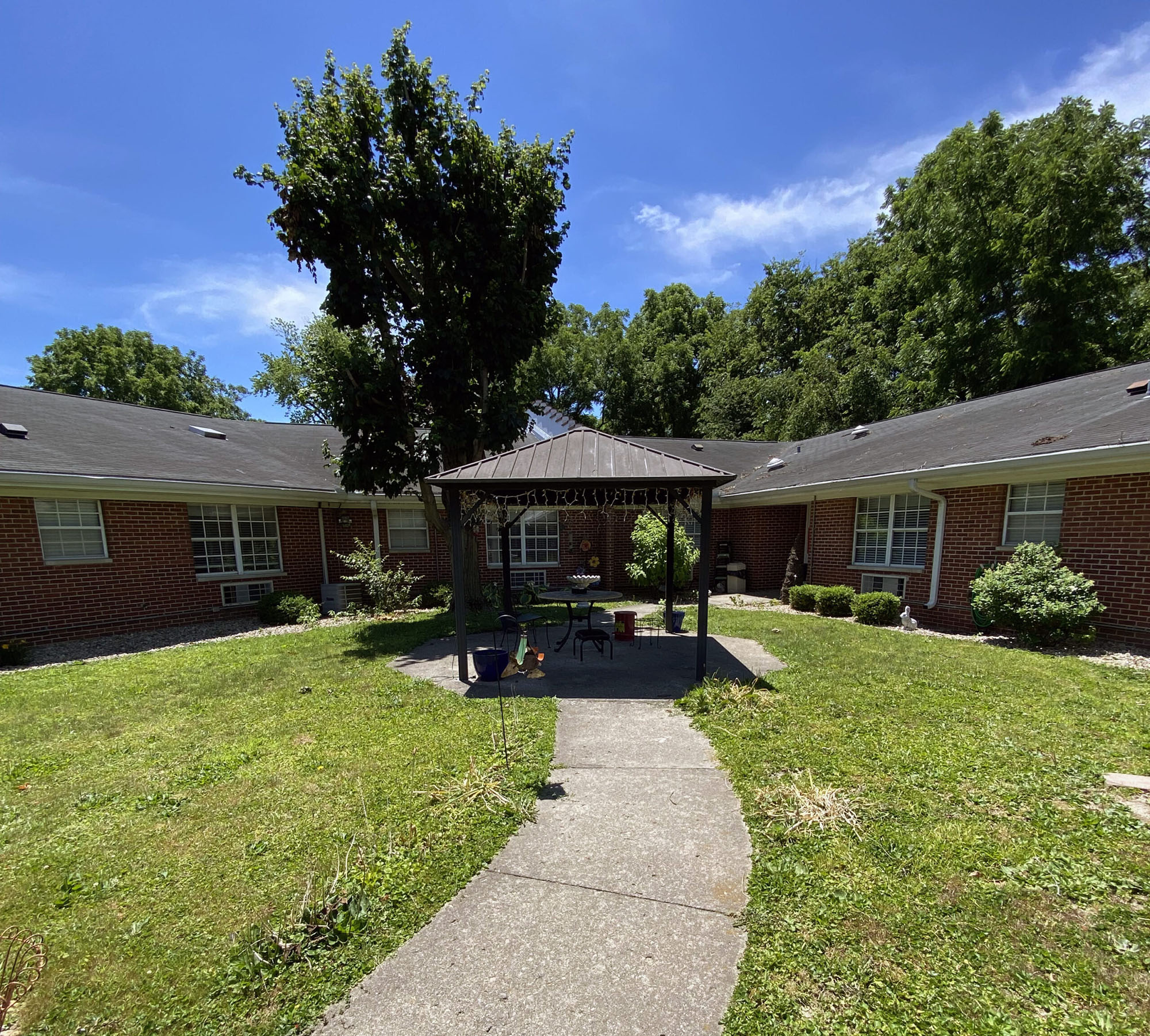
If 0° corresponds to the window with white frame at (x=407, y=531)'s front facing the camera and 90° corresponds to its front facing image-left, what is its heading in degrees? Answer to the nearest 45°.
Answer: approximately 0°

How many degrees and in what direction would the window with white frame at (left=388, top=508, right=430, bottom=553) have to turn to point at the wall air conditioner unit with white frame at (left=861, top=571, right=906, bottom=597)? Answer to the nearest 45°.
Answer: approximately 45° to its left

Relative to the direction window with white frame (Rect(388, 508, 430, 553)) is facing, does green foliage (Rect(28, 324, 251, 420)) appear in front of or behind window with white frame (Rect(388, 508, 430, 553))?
behind

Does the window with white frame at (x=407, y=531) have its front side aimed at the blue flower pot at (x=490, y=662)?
yes

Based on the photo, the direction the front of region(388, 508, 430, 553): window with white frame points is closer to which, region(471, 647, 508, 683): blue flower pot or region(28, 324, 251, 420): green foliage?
the blue flower pot

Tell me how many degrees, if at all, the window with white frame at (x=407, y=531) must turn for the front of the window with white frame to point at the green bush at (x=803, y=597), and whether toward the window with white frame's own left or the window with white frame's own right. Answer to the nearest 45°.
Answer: approximately 45° to the window with white frame's own left

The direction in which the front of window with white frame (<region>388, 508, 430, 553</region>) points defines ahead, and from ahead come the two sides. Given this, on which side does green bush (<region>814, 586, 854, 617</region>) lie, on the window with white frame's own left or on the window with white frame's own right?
on the window with white frame's own left
